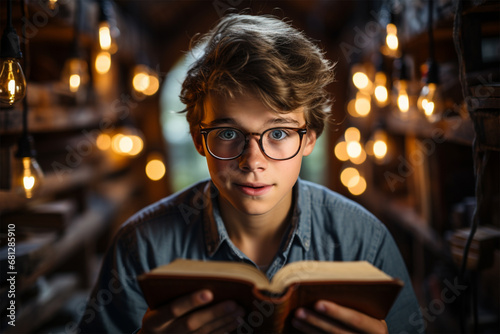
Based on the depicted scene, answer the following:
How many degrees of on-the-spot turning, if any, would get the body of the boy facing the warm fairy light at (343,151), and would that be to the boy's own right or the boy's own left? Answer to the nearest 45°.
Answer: approximately 180°

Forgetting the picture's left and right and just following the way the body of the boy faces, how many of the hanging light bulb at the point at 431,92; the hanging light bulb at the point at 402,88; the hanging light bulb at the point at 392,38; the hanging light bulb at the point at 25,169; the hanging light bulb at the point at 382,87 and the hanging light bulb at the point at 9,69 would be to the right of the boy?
2

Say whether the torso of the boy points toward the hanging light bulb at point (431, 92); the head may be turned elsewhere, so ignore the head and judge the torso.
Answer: no

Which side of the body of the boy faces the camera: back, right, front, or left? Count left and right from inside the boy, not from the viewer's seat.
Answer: front

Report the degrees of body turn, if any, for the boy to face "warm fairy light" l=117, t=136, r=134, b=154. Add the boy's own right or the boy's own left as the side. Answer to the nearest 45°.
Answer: approximately 135° to the boy's own right

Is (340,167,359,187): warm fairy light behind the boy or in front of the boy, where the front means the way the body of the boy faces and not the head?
behind

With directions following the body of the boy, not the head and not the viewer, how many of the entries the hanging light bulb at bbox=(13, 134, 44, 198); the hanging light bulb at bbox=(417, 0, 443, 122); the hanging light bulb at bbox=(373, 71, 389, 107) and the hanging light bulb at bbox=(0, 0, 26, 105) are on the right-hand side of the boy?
2

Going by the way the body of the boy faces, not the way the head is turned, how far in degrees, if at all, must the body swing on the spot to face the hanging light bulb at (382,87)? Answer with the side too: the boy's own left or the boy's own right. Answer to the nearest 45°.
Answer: approximately 135° to the boy's own left

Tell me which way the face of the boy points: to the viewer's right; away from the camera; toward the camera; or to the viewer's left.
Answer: toward the camera

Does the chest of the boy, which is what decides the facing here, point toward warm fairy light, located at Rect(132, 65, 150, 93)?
no

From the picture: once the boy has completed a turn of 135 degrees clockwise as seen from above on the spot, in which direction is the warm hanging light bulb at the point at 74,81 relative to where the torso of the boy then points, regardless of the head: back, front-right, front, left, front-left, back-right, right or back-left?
front

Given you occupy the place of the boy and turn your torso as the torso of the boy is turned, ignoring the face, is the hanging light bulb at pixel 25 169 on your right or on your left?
on your right

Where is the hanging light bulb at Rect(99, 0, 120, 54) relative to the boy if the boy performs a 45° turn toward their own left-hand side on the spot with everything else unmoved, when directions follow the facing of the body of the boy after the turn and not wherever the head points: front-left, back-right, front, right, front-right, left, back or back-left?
back

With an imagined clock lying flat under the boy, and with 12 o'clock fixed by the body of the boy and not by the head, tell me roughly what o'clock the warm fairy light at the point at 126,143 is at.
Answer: The warm fairy light is roughly at 5 o'clock from the boy.

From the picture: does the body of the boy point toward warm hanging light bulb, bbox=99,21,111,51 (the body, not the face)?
no
